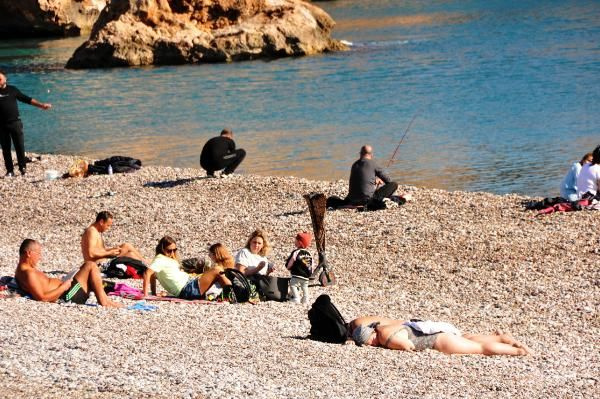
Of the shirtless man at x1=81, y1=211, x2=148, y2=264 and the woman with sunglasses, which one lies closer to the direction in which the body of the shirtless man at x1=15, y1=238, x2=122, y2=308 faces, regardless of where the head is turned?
the woman with sunglasses

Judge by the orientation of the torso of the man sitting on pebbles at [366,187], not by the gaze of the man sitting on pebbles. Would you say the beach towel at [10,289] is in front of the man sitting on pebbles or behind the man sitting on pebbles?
behind

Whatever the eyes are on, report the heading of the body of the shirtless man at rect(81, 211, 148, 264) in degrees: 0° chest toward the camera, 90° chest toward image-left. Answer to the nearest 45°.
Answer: approximately 270°

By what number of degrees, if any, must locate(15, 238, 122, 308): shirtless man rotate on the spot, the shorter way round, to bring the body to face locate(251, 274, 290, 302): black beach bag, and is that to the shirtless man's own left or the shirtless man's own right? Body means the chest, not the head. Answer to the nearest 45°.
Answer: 0° — they already face it

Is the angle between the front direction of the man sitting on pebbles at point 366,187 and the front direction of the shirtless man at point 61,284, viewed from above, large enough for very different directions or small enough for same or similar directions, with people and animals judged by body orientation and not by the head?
same or similar directions

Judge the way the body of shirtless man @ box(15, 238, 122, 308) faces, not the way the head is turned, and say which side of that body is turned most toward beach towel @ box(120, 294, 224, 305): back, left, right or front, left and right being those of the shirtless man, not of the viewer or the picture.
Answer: front

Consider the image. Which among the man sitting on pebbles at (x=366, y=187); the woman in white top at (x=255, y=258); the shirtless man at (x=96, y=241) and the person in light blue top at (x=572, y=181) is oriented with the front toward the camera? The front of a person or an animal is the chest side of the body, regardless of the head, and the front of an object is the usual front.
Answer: the woman in white top at (x=255, y=258)

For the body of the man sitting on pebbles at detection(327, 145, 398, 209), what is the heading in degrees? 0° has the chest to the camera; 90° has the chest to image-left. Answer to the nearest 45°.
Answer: approximately 225°

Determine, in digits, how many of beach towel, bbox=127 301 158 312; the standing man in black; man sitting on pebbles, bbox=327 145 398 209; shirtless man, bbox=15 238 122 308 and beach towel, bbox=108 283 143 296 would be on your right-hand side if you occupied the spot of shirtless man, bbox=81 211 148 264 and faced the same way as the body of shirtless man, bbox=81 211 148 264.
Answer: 3

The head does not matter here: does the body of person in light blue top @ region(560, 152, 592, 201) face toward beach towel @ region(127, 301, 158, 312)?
no

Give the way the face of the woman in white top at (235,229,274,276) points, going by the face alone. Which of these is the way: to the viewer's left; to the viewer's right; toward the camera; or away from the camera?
toward the camera
